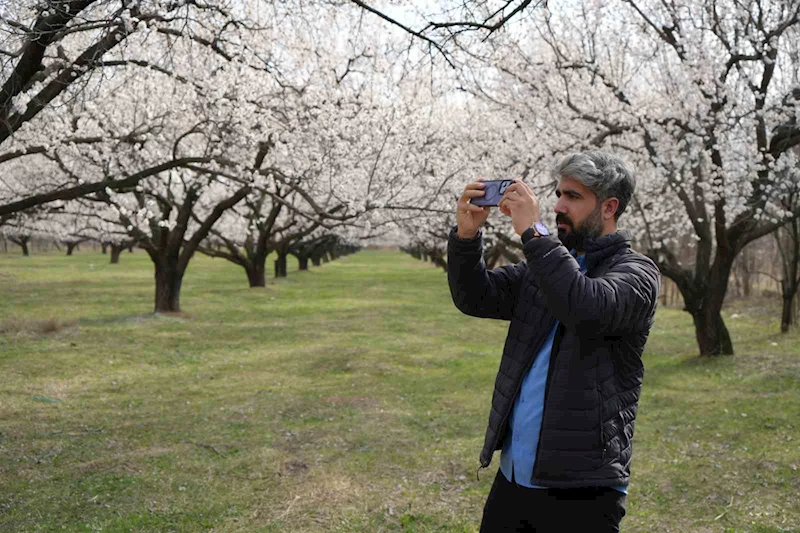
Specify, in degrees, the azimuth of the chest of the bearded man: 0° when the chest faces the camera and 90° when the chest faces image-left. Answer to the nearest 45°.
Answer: approximately 45°
